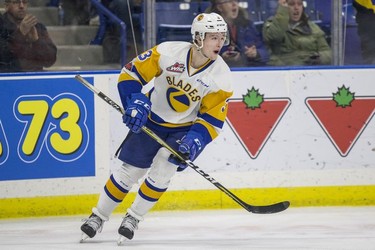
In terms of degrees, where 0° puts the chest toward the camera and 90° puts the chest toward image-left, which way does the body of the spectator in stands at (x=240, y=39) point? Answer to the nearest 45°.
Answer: approximately 0°

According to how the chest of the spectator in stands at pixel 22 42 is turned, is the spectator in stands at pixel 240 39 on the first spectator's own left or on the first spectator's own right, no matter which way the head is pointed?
on the first spectator's own left

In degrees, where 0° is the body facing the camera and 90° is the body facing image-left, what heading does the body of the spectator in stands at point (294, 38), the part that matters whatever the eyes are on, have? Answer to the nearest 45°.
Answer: approximately 0°

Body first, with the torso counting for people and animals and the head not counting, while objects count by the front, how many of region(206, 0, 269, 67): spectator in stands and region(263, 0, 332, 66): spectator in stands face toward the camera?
2

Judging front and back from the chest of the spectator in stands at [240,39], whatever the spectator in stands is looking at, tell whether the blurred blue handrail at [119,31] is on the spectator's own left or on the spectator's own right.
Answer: on the spectator's own right

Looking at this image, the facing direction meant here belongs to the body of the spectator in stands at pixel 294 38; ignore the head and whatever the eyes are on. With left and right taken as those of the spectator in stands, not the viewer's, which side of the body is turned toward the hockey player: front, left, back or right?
front

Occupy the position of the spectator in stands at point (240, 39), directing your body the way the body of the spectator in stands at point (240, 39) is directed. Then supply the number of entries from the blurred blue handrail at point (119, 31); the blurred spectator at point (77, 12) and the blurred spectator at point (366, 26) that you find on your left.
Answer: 1

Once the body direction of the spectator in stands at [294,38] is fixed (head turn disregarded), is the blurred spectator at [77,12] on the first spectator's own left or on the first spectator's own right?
on the first spectator's own right
